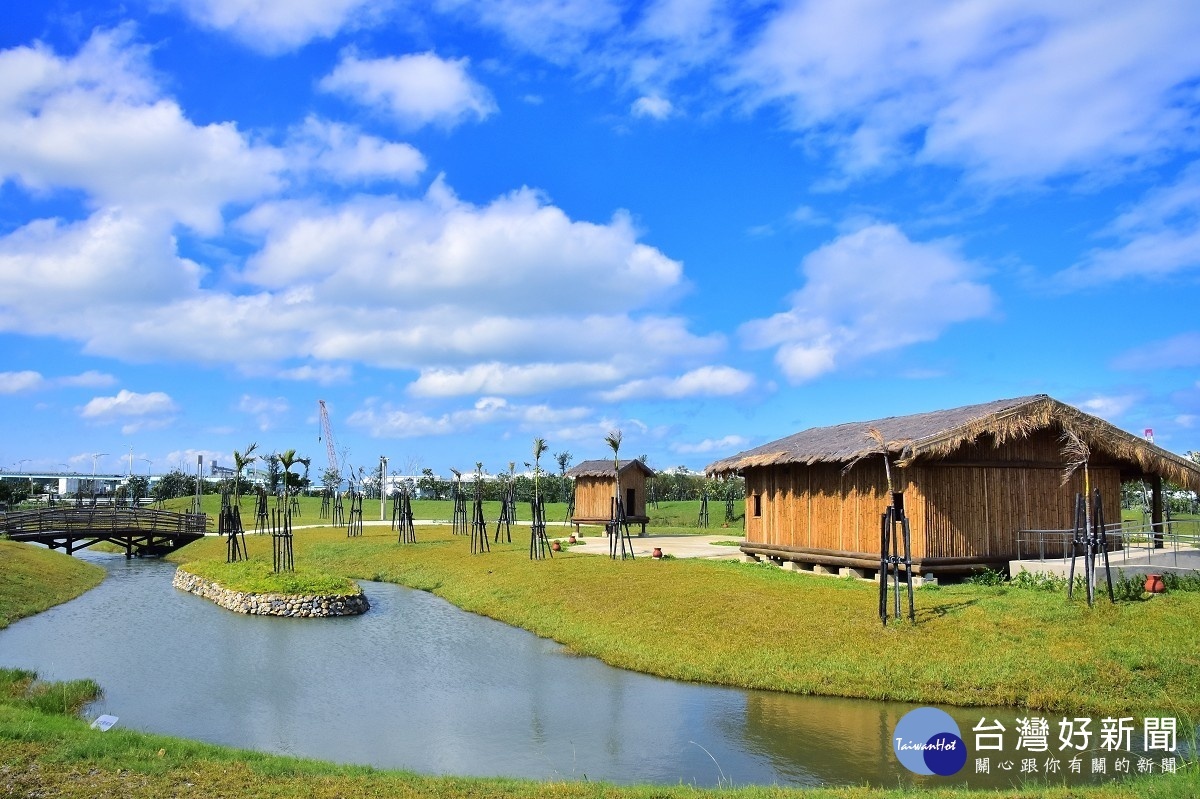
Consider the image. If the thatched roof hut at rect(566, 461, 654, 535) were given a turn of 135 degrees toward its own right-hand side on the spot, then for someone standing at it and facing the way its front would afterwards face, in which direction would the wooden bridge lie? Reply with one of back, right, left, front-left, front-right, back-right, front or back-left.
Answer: front

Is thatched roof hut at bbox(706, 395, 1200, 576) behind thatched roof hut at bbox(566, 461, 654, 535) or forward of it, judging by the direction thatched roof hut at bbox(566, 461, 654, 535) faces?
forward

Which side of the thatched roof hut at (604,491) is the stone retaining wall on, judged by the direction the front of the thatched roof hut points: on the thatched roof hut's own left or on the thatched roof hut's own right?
on the thatched roof hut's own right

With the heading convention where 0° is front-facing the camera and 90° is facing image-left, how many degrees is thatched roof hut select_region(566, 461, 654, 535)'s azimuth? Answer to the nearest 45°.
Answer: approximately 315°

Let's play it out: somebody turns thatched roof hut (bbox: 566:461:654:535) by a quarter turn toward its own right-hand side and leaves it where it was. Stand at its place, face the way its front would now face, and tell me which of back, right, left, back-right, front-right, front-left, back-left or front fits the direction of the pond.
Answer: front-left
